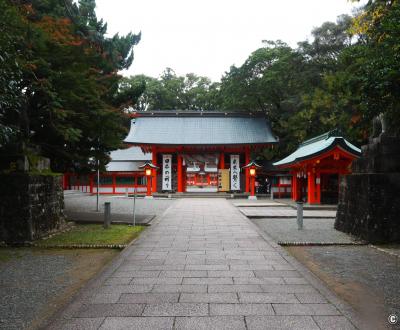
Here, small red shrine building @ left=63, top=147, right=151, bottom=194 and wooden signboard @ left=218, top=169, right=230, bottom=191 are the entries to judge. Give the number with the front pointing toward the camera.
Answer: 2

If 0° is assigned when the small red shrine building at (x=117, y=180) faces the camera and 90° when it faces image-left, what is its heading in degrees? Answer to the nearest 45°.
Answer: approximately 0°

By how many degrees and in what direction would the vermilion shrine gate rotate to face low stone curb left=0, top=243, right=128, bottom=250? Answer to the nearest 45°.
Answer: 0° — it already faces it

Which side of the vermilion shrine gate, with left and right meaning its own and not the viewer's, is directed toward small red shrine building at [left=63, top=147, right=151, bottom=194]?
right

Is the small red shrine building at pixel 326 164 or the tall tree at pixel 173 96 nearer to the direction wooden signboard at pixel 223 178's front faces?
the small red shrine building

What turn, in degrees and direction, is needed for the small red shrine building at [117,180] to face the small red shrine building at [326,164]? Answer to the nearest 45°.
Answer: approximately 45° to its left

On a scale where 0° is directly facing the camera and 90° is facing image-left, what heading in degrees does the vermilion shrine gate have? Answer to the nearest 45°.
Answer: approximately 0°

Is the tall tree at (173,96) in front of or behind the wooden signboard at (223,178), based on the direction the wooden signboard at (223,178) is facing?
behind
